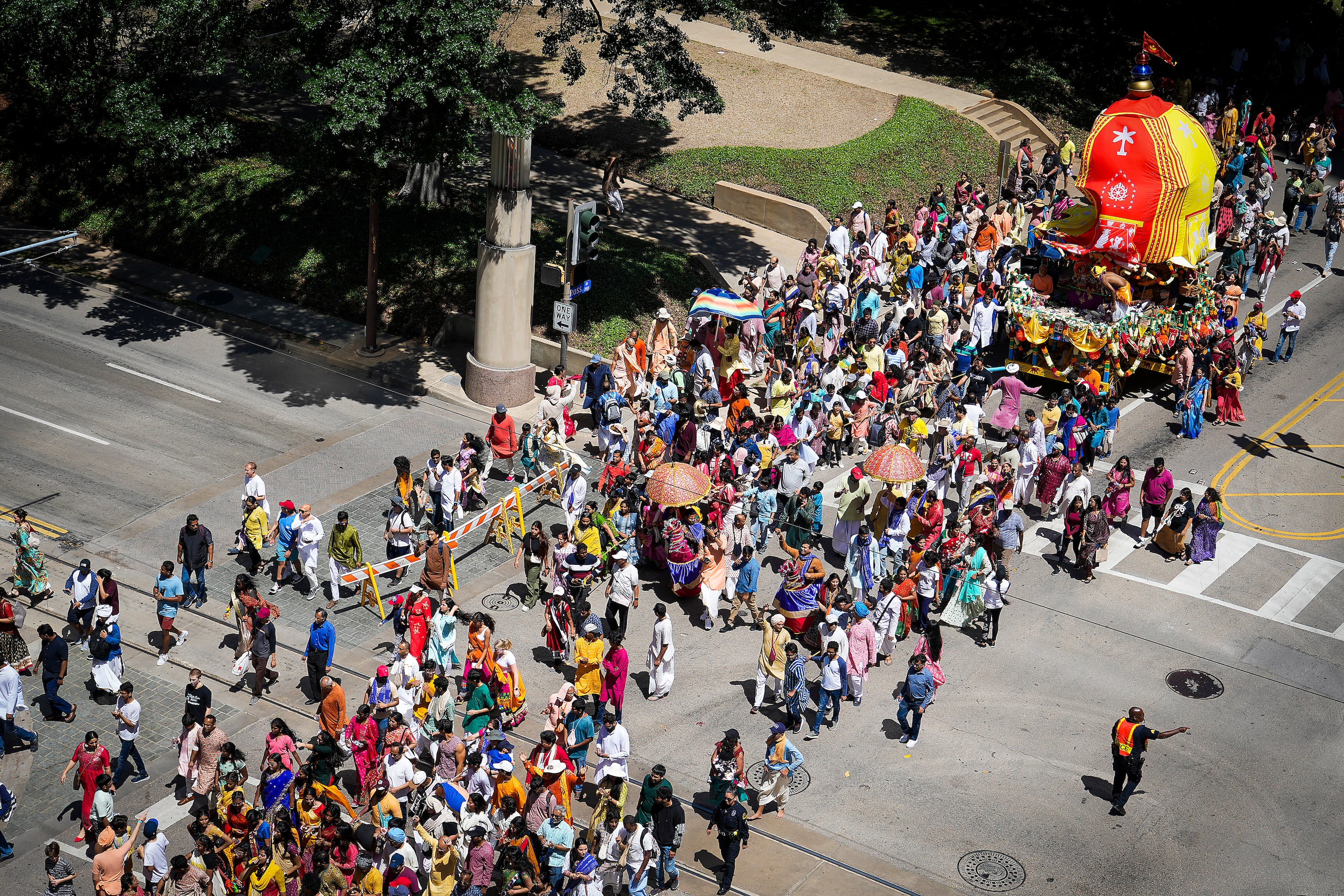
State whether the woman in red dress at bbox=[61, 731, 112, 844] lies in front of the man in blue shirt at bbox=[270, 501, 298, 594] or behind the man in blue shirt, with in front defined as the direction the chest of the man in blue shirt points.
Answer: in front

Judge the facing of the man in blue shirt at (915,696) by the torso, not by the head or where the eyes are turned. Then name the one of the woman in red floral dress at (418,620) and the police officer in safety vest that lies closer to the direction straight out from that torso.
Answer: the woman in red floral dress

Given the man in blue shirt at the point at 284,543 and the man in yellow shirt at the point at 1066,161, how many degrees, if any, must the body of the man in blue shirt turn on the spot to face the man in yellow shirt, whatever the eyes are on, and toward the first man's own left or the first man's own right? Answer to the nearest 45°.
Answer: approximately 180°

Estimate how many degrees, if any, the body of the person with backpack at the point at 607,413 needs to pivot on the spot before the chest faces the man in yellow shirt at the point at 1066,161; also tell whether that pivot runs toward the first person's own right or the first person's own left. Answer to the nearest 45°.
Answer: approximately 45° to the first person's own right

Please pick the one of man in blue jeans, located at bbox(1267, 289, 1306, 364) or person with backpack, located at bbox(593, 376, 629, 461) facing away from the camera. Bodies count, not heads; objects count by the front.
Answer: the person with backpack

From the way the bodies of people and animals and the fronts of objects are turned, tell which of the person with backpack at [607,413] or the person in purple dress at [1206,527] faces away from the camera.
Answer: the person with backpack

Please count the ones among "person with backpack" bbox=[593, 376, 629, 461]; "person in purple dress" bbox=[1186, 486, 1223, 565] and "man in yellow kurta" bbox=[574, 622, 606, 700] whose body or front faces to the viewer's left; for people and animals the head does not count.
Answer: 1

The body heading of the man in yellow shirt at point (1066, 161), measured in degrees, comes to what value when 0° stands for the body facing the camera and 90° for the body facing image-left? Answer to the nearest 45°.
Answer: approximately 45°

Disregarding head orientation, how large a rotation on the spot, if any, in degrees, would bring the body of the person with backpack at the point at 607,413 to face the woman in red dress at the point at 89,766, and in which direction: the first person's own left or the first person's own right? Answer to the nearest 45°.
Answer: approximately 135° to the first person's own left

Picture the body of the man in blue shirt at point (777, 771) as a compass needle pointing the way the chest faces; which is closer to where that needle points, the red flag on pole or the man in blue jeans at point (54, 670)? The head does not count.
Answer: the man in blue jeans

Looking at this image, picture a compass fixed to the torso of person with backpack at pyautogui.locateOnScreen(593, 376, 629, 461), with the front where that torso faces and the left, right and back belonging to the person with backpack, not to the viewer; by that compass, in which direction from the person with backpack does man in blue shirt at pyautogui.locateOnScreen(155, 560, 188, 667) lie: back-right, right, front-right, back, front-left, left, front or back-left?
back-left

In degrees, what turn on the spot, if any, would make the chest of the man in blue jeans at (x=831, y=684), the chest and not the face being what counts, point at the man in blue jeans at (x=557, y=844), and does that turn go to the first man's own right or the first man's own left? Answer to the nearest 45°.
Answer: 0° — they already face them

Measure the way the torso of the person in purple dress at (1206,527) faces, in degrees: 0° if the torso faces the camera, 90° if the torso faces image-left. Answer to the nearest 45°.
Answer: approximately 90°
